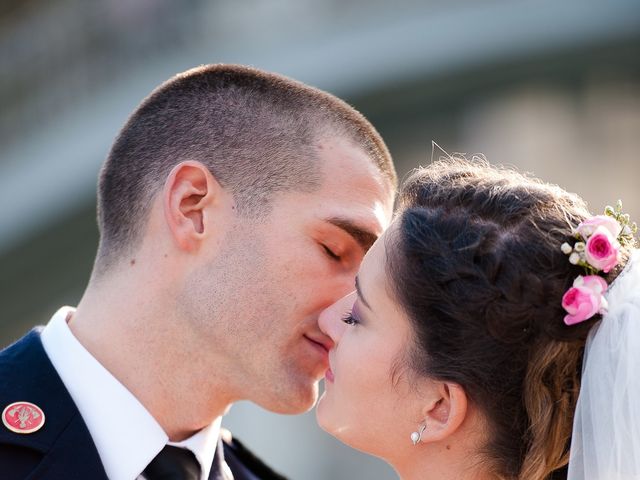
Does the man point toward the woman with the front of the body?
yes

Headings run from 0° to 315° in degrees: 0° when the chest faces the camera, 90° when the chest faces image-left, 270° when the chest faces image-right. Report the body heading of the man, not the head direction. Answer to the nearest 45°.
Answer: approximately 315°

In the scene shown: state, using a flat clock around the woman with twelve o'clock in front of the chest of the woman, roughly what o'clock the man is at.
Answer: The man is roughly at 1 o'clock from the woman.

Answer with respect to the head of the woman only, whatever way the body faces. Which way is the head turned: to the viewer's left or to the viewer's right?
to the viewer's left

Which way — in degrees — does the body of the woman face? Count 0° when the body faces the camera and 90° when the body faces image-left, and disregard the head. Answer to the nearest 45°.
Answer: approximately 90°

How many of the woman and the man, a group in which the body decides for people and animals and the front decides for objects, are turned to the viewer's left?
1

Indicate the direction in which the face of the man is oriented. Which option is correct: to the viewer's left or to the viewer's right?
to the viewer's right
